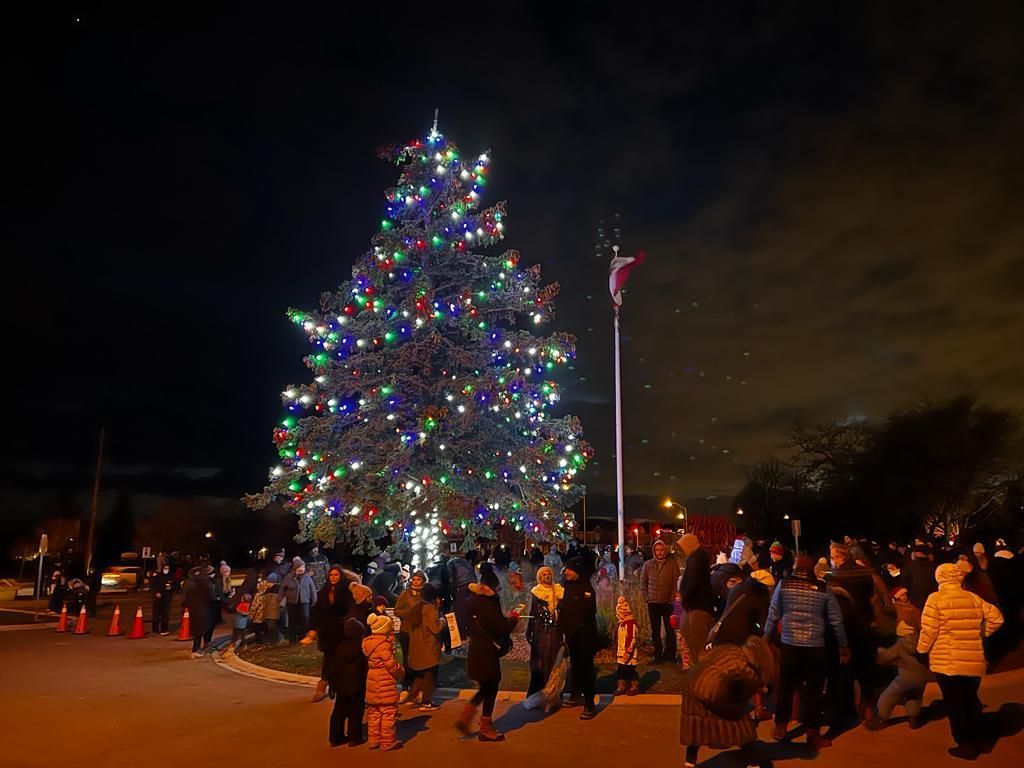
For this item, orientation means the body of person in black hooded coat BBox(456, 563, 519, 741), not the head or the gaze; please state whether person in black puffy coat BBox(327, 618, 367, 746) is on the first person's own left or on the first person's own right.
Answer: on the first person's own left

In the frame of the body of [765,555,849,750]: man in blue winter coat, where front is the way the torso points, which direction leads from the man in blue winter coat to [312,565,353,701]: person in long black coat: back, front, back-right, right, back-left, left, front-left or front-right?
left

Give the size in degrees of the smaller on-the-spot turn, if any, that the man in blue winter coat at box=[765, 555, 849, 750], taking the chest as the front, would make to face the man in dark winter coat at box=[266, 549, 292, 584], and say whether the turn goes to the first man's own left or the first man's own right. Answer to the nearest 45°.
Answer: approximately 45° to the first man's own left

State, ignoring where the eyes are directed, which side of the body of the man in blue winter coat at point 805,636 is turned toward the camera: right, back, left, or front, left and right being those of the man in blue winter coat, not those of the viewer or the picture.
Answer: back

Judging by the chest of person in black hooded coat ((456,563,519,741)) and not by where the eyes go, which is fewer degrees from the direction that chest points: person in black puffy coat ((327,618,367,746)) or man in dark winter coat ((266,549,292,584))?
the man in dark winter coat

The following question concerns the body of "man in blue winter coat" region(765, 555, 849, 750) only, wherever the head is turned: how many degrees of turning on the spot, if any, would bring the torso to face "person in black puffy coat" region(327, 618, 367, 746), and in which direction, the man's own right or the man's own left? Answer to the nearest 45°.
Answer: approximately 90° to the man's own left
